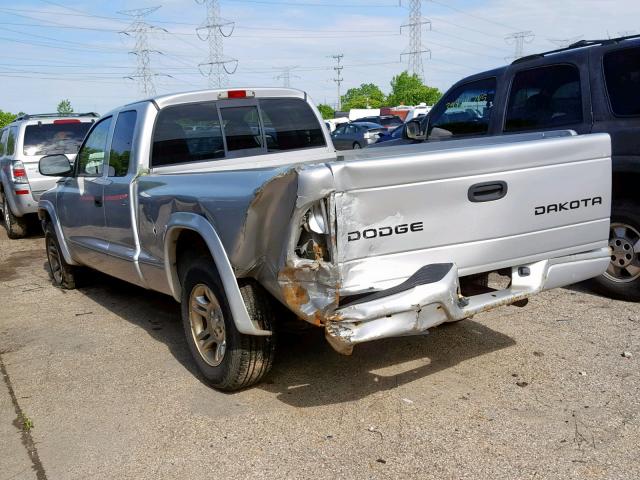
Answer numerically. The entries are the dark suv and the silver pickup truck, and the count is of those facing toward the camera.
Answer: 0

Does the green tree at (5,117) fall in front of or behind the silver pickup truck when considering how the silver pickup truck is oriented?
in front

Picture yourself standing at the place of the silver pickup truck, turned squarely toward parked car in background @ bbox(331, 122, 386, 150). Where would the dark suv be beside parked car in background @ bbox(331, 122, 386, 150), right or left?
right

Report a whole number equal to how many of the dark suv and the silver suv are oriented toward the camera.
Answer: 0

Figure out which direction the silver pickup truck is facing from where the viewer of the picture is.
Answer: facing away from the viewer and to the left of the viewer

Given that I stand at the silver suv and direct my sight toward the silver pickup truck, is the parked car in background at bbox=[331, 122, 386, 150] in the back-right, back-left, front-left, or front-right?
back-left

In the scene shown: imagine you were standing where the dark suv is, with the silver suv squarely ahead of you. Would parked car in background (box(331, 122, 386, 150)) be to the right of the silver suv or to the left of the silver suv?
right

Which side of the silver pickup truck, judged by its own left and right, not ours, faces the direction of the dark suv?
right

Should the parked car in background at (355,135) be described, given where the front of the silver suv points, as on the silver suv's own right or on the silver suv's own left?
on the silver suv's own right

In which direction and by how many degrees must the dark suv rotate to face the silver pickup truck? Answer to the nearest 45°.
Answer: approximately 90° to its left

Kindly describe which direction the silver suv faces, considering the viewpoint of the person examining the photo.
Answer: facing away from the viewer and to the left of the viewer

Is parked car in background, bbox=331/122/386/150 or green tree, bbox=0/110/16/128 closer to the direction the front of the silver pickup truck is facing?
the green tree

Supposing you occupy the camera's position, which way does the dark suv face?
facing away from the viewer and to the left of the viewer
